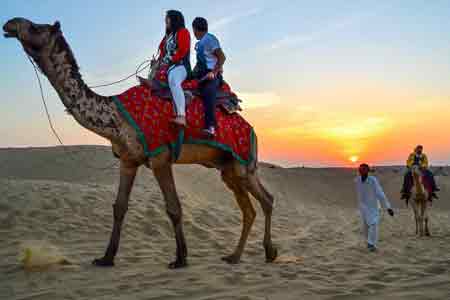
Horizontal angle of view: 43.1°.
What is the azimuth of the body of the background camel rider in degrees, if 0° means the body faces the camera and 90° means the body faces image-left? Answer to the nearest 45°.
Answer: approximately 0°

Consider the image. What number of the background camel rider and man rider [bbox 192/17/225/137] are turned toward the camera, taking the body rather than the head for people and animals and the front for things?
1

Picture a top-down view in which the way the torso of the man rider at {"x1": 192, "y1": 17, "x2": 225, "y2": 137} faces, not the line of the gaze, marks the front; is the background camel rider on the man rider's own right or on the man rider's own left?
on the man rider's own right

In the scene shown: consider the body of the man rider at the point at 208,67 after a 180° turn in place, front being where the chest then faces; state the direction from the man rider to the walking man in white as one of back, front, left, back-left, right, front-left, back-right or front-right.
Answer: front-left

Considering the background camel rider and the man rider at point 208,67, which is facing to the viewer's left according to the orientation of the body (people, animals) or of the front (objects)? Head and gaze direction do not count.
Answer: the man rider

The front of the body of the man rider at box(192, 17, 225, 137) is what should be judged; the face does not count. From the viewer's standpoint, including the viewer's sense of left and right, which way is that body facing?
facing to the left of the viewer

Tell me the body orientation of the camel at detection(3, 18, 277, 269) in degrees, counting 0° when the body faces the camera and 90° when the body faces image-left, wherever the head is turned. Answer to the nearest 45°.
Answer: approximately 90°

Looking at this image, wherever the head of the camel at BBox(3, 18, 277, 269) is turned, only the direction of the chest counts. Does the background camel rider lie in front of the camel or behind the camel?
behind

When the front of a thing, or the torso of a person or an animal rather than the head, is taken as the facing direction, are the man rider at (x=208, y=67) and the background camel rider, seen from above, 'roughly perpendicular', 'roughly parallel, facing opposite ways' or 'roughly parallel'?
roughly perpendicular
